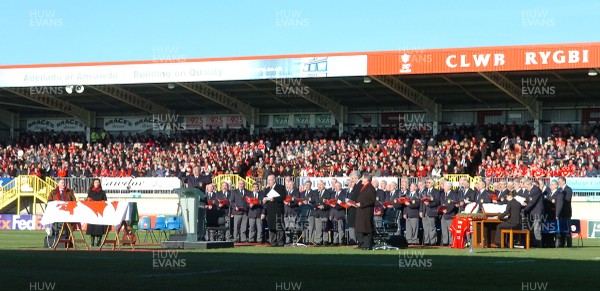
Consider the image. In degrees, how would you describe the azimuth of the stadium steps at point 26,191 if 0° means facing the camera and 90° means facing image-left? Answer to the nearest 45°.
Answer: approximately 0°

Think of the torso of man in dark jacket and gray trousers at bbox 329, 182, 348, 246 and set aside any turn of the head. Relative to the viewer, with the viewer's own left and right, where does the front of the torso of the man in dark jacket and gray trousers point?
facing the viewer and to the left of the viewer

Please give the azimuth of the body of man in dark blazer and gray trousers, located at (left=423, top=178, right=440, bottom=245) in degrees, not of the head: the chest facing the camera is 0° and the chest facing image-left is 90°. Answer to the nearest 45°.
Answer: approximately 45°

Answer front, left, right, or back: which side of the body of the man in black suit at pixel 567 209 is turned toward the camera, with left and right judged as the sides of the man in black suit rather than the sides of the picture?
left

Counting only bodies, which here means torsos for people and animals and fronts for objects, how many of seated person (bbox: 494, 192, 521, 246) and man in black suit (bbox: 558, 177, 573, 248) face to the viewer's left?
2

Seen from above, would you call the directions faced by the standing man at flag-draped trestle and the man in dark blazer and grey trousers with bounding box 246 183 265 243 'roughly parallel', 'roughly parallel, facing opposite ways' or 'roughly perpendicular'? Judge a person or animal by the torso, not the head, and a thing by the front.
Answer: roughly parallel

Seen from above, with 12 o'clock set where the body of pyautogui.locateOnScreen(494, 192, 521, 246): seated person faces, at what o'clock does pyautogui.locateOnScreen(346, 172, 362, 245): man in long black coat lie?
The man in long black coat is roughly at 12 o'clock from the seated person.

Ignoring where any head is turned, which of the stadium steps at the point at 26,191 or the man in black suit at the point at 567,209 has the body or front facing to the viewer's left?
the man in black suit

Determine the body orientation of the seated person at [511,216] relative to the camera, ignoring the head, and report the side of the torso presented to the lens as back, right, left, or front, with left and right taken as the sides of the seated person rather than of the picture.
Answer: left

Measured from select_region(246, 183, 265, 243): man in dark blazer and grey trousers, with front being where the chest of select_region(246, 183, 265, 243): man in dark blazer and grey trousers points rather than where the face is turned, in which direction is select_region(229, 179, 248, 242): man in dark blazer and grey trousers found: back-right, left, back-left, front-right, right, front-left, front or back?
back-right

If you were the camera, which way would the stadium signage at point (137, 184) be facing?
facing the viewer

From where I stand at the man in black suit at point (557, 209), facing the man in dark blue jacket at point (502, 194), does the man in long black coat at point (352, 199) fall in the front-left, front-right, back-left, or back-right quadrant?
front-left

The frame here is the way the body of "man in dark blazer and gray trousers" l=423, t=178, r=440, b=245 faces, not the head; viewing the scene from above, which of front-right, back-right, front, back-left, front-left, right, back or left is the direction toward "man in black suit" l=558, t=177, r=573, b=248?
back-left
